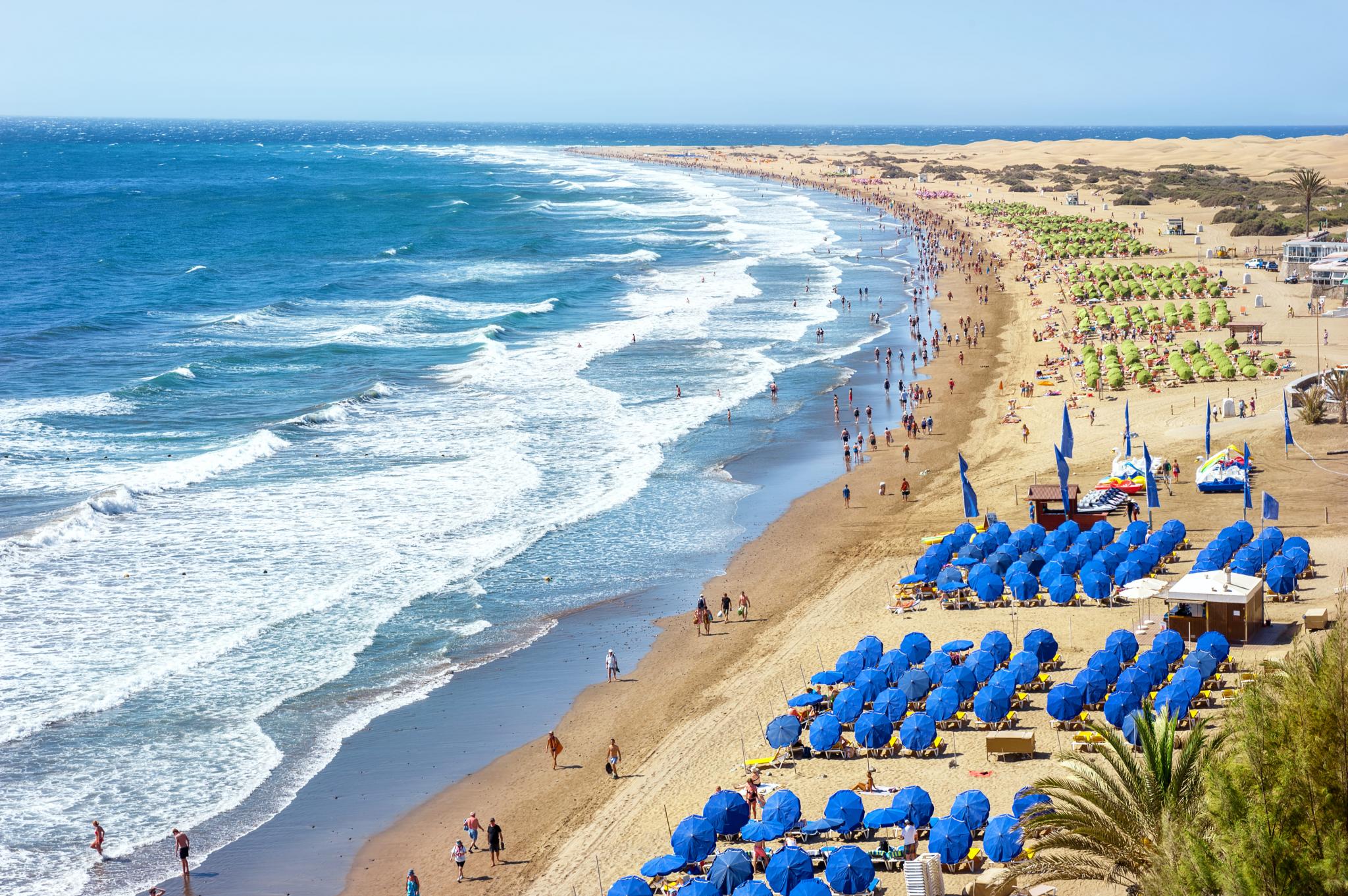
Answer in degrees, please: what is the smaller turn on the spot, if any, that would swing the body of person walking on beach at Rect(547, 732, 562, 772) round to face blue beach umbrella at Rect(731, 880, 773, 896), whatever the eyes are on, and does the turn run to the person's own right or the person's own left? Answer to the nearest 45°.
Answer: approximately 45° to the person's own left
